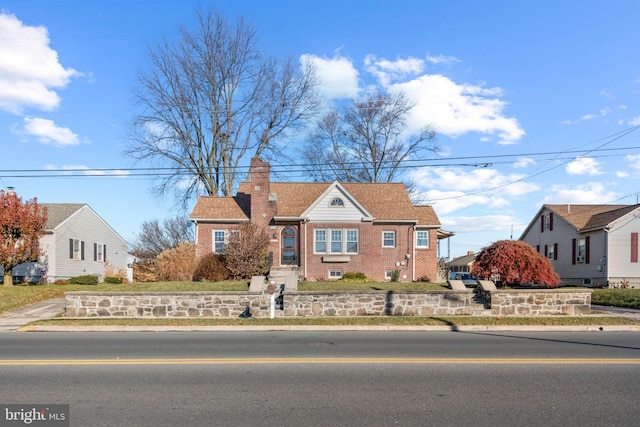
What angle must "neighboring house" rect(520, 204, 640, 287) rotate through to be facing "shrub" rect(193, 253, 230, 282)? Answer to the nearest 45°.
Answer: approximately 90° to its right

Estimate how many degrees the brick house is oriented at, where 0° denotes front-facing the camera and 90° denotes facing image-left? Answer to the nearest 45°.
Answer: approximately 0°

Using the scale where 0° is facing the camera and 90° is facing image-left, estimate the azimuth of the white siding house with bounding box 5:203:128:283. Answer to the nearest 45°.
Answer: approximately 45°

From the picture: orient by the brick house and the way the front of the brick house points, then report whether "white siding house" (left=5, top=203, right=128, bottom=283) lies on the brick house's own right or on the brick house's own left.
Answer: on the brick house's own right

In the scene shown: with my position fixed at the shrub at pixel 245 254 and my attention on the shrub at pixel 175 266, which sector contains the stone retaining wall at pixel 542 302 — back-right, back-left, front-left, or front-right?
back-left

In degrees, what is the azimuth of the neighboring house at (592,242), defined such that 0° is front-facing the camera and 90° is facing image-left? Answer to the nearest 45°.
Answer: approximately 315°

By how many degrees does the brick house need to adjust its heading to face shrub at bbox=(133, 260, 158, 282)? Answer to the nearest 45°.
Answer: approximately 90° to its right

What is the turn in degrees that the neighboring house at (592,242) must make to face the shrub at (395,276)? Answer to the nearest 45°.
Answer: approximately 90° to its right
